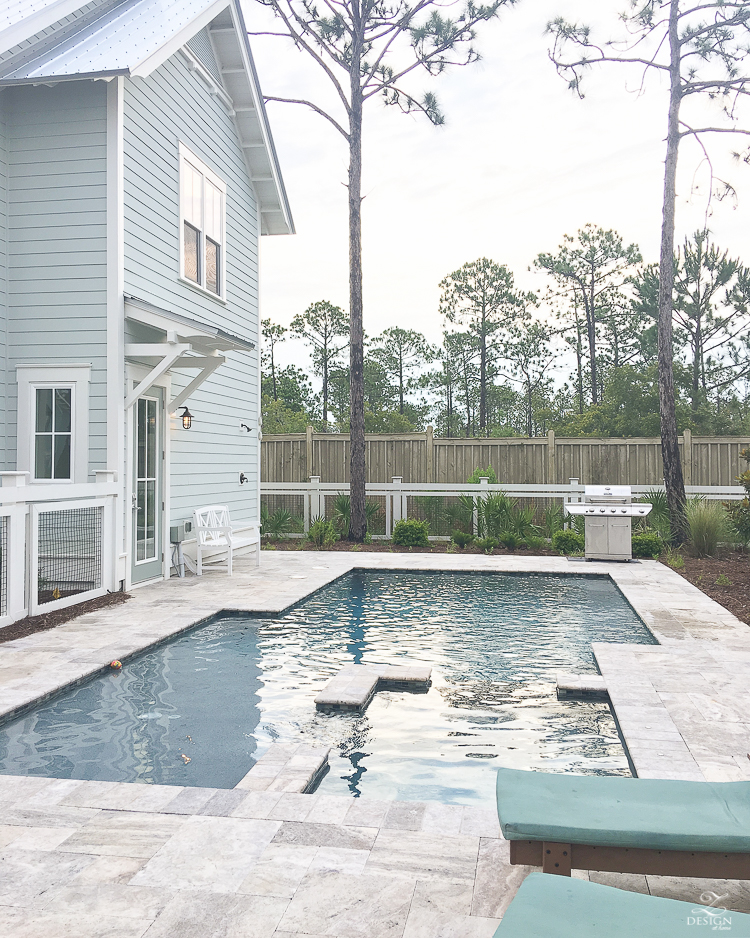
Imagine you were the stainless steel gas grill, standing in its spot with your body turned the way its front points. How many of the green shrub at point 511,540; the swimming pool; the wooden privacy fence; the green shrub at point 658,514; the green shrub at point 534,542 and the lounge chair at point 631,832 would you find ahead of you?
2

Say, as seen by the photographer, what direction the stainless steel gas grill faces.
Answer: facing the viewer

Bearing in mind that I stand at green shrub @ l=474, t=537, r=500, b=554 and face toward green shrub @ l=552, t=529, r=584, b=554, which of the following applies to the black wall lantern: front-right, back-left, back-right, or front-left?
back-right

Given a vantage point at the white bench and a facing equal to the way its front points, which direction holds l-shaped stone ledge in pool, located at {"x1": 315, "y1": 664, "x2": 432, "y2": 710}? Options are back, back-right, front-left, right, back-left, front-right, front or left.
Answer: front-right

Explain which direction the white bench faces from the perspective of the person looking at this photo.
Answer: facing the viewer and to the right of the viewer

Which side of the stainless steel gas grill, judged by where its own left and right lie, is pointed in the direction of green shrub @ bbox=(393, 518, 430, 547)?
right

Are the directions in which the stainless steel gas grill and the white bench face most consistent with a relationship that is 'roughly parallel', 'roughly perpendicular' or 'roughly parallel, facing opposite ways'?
roughly perpendicular

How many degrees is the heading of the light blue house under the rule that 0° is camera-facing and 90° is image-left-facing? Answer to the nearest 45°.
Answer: approximately 315°

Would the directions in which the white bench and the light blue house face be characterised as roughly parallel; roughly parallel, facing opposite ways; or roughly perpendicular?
roughly parallel

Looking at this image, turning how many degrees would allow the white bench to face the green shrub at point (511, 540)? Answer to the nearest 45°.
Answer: approximately 45° to its left

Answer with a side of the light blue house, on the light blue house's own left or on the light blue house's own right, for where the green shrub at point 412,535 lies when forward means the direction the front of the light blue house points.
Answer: on the light blue house's own left

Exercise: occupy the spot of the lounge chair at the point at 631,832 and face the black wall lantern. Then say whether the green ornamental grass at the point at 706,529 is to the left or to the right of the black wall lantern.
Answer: right

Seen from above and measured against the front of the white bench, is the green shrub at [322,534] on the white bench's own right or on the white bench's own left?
on the white bench's own left

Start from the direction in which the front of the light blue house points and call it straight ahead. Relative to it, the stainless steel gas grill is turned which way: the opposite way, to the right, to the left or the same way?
to the right

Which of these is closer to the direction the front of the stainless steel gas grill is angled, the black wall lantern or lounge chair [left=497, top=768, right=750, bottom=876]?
the lounge chair

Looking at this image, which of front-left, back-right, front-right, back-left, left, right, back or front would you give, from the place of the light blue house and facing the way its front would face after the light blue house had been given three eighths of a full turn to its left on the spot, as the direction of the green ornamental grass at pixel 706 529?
right

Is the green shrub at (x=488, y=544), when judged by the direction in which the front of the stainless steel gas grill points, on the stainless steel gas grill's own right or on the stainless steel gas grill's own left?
on the stainless steel gas grill's own right
